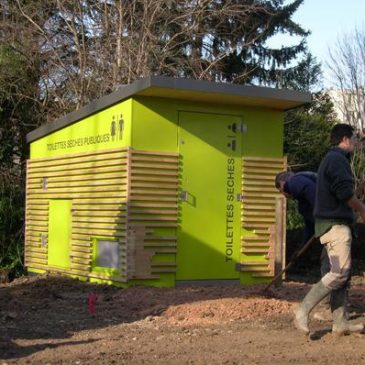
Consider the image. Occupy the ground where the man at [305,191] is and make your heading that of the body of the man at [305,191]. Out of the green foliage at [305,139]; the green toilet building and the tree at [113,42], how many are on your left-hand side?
0

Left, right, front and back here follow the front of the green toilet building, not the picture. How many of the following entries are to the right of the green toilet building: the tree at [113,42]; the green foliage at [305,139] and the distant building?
0

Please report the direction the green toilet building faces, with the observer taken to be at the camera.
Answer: facing the viewer and to the right of the viewer

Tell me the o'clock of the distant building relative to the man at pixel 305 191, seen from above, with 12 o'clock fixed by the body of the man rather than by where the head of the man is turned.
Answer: The distant building is roughly at 3 o'clock from the man.

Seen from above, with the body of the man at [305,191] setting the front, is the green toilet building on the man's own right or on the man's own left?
on the man's own right

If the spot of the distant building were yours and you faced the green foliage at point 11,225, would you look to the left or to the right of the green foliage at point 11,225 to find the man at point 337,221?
left

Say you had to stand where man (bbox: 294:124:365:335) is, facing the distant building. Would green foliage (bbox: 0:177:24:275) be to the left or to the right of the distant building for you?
left

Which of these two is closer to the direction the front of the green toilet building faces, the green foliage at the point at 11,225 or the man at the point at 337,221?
the man

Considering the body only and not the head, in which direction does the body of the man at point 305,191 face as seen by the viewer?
to the viewer's left

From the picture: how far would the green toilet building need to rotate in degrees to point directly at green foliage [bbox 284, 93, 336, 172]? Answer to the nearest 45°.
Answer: approximately 135° to its left
